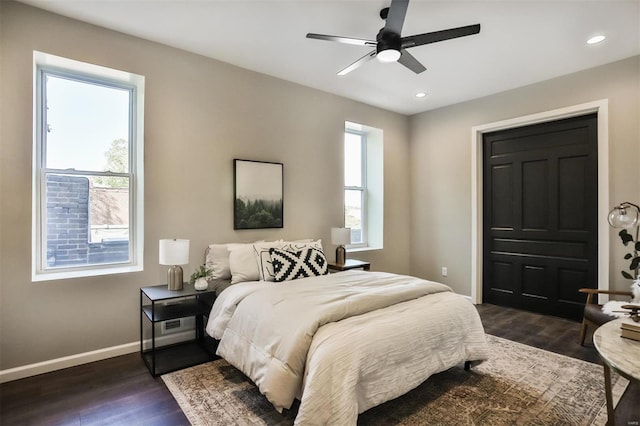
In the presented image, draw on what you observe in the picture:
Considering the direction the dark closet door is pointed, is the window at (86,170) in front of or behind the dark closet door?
in front

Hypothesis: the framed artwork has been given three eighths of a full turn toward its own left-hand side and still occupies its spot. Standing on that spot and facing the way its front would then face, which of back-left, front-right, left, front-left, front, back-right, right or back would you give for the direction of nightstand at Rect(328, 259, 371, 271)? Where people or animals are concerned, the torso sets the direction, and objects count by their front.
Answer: right

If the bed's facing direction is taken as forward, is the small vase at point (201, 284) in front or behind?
behind

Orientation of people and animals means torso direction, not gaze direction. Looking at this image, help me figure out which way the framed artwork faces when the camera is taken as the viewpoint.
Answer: facing the viewer and to the right of the viewer

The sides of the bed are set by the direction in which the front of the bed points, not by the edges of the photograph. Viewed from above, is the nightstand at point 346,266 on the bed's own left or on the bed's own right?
on the bed's own left

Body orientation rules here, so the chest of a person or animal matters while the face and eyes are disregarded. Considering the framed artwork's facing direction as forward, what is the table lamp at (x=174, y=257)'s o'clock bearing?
The table lamp is roughly at 3 o'clock from the framed artwork.

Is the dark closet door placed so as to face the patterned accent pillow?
yes

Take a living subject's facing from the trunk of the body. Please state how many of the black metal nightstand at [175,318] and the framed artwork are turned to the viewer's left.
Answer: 0
